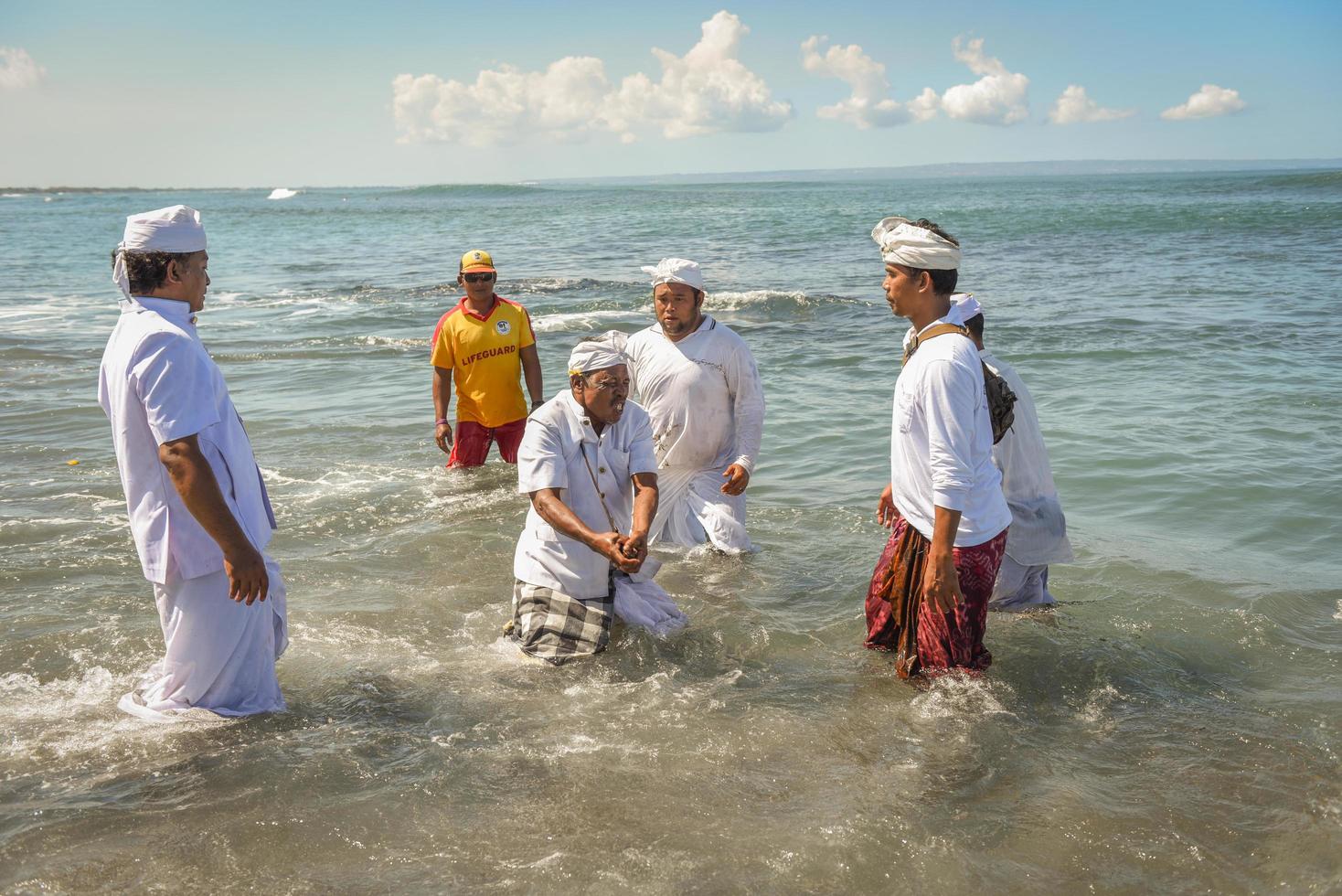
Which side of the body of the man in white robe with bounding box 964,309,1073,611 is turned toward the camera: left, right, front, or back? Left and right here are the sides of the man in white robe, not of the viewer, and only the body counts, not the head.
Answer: left

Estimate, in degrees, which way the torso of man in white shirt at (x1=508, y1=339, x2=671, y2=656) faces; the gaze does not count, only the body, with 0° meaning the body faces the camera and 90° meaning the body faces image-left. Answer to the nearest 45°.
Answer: approximately 315°

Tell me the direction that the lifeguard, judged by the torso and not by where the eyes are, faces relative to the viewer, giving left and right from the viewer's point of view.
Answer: facing the viewer

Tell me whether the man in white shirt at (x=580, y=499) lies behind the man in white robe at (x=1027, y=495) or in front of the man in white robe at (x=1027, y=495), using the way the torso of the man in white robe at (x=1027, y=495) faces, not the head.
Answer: in front

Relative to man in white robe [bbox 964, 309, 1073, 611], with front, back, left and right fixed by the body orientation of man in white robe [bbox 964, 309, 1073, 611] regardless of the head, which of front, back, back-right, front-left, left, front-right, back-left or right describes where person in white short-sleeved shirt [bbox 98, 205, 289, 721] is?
front-left

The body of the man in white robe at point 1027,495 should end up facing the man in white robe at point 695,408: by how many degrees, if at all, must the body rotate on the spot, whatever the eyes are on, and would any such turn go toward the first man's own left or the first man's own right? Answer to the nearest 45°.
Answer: approximately 45° to the first man's own right

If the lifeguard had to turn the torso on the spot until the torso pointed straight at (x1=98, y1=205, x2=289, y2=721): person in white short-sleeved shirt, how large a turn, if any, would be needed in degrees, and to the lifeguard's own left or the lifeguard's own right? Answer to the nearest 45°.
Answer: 0° — they already face them

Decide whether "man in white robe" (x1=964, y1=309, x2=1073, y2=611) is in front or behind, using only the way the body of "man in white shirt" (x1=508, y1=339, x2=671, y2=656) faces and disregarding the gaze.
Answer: in front

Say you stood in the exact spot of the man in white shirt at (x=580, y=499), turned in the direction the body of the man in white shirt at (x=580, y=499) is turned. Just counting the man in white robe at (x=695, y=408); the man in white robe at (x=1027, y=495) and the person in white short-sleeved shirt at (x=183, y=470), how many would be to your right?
1

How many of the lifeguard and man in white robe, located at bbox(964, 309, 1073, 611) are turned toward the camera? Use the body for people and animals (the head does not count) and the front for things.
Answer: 1

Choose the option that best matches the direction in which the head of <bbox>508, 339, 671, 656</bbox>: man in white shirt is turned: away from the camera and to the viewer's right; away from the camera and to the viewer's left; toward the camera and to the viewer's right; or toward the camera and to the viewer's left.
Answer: toward the camera and to the viewer's right
